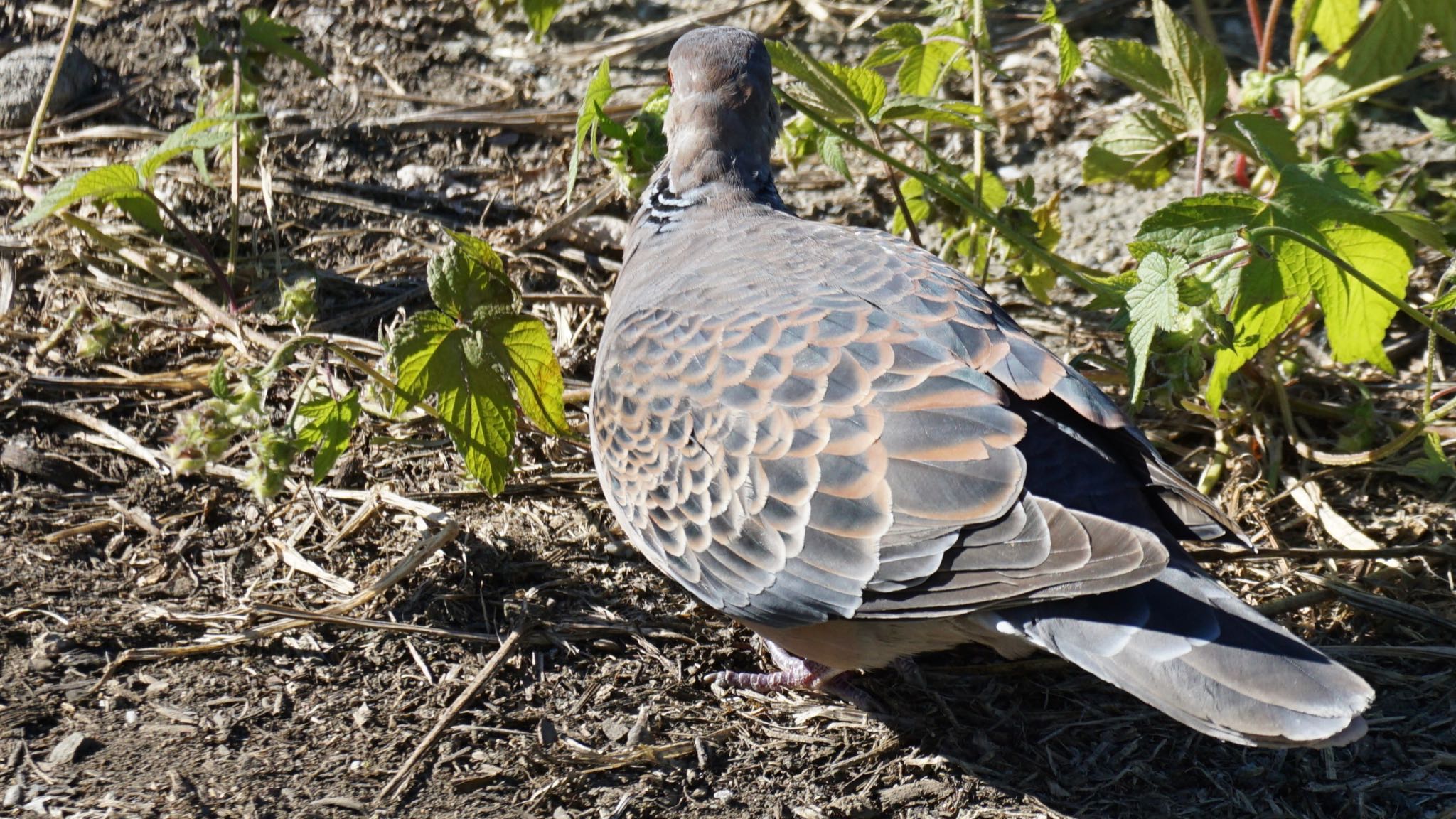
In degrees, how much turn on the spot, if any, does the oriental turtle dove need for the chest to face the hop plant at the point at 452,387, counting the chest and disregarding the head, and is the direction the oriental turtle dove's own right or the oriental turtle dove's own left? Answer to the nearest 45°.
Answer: approximately 45° to the oriental turtle dove's own left

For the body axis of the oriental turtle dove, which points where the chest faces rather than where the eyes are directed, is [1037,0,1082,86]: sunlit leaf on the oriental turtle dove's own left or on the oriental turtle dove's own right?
on the oriental turtle dove's own right

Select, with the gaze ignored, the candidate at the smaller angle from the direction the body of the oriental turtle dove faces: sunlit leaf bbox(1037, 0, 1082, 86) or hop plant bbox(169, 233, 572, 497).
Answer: the hop plant

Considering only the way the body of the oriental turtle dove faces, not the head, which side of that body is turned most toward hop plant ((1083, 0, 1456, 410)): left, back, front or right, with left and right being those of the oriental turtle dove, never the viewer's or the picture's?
right

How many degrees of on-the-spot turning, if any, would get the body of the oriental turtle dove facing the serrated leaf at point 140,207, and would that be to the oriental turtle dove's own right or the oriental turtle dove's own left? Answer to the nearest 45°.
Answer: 0° — it already faces it

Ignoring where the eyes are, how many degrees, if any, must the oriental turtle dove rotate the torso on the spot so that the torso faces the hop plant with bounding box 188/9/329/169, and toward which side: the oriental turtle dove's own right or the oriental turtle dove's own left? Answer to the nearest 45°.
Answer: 0° — it already faces it

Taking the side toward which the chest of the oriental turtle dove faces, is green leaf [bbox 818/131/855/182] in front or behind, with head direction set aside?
in front

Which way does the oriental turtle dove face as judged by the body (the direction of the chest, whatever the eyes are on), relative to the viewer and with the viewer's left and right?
facing away from the viewer and to the left of the viewer
